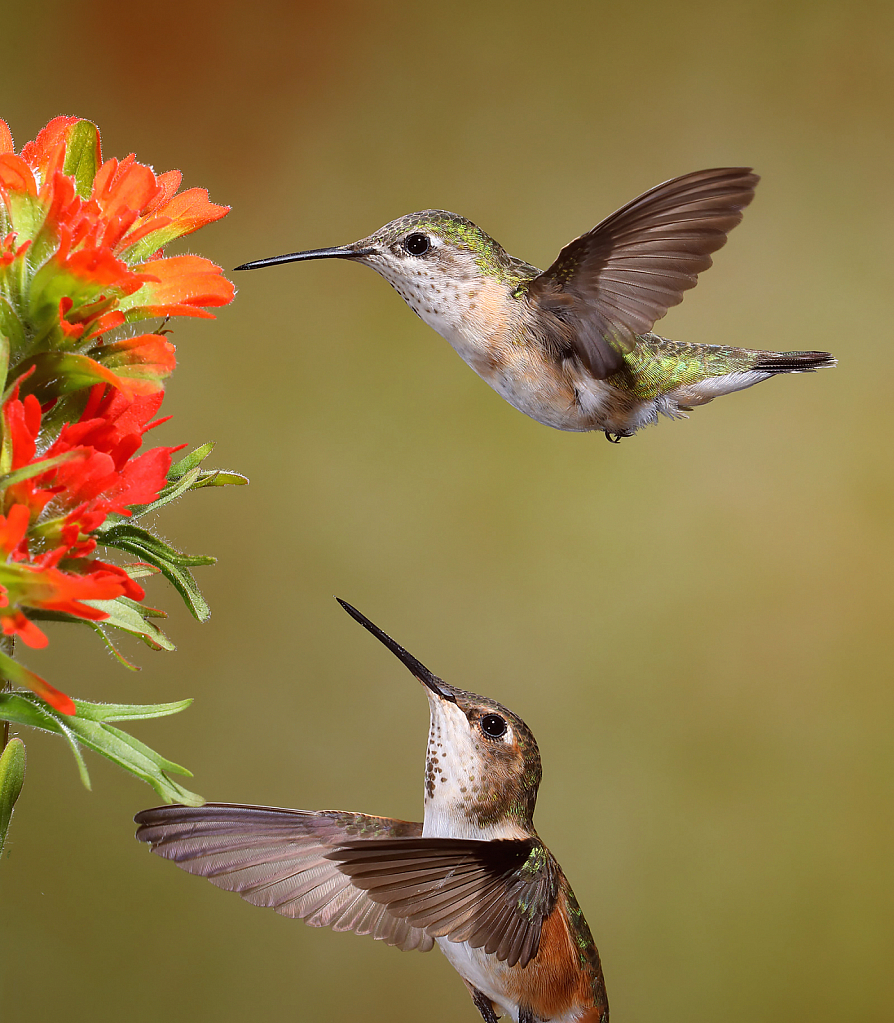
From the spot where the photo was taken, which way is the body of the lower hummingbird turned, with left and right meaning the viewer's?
facing to the left of the viewer

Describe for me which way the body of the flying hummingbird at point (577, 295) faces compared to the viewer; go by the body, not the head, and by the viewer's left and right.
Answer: facing to the left of the viewer
